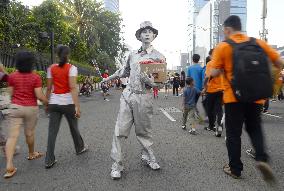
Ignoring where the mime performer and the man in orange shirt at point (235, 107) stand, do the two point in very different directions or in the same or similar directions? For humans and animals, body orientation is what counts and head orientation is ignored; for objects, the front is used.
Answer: very different directions

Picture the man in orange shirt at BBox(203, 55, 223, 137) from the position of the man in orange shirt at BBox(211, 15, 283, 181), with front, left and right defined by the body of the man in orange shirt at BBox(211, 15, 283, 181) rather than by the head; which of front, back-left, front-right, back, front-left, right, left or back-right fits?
front-right

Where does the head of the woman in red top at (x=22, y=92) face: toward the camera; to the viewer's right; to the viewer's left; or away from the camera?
away from the camera

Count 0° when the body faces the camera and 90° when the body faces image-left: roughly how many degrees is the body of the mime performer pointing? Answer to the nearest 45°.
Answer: approximately 0°

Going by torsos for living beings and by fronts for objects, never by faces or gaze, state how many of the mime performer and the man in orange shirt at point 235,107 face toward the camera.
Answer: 1

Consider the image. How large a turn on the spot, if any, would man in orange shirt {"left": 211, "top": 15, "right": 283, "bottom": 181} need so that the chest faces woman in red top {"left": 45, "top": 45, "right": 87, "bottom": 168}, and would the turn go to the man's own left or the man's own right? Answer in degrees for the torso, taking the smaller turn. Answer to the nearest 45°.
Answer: approximately 45° to the man's own left

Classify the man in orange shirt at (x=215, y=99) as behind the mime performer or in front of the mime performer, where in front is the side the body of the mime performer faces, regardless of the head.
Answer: behind

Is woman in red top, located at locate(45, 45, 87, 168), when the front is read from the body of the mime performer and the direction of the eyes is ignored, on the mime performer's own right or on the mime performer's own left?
on the mime performer's own right

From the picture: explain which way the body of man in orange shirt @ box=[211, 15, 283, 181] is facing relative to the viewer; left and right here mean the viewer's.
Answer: facing away from the viewer and to the left of the viewer

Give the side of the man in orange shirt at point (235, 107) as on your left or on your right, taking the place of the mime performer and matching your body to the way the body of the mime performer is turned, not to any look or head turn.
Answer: on your left
